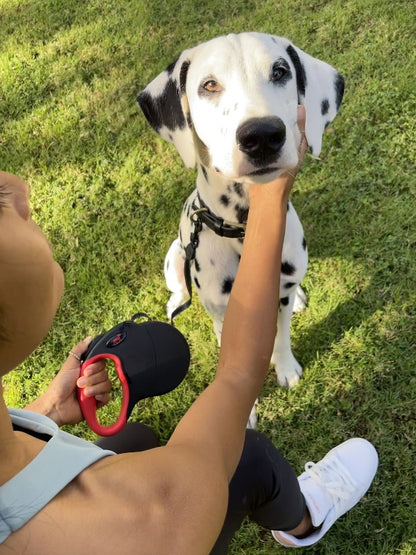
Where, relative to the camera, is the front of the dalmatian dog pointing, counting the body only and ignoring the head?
toward the camera
